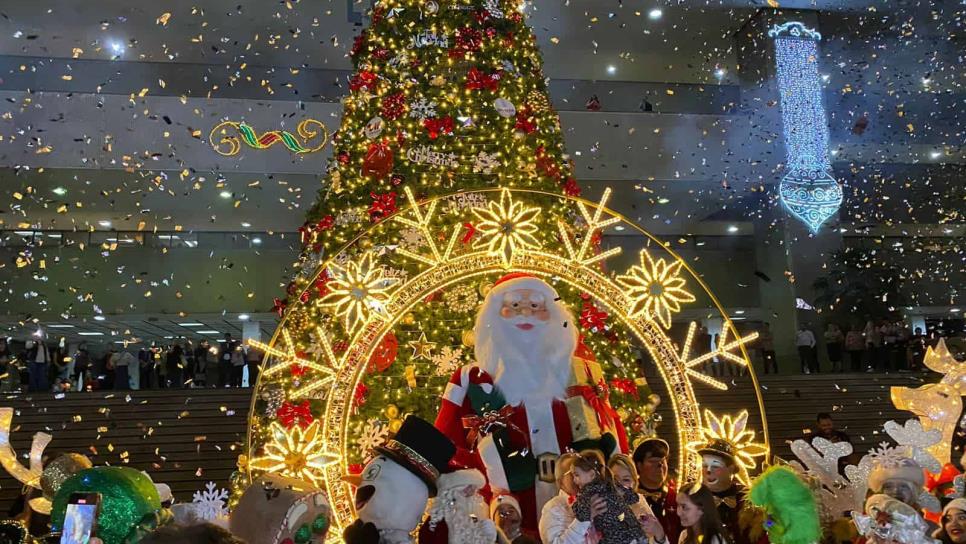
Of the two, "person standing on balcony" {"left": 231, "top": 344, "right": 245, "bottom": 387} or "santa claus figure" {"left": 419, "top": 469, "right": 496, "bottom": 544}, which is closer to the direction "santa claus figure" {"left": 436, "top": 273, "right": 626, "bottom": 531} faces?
the santa claus figure

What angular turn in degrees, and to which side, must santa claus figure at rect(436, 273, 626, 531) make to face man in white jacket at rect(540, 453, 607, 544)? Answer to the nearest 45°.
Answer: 0° — it already faces them

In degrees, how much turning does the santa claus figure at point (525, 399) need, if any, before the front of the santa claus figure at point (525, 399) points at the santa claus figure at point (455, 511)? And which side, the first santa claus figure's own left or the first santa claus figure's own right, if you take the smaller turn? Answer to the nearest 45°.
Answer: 0° — it already faces it

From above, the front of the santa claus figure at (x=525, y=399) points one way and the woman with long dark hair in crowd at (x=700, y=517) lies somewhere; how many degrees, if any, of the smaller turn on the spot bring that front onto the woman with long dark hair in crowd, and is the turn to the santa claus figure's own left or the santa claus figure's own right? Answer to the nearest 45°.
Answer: approximately 45° to the santa claus figure's own left
